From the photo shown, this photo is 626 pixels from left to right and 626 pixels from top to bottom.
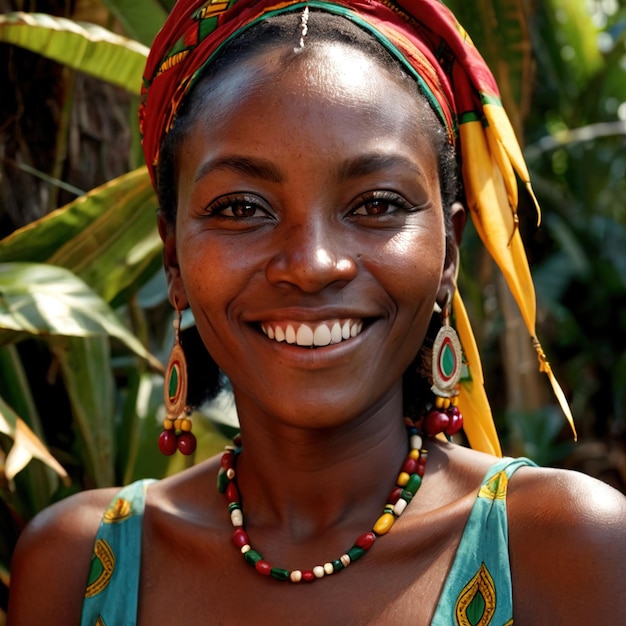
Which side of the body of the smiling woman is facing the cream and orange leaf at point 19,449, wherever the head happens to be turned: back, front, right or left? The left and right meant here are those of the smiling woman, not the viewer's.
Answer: right

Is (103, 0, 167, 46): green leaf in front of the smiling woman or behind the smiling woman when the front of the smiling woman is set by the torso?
behind

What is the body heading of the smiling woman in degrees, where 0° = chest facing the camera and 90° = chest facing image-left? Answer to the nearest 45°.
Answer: approximately 0°

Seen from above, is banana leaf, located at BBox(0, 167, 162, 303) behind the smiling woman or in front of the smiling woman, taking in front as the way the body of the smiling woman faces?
behind

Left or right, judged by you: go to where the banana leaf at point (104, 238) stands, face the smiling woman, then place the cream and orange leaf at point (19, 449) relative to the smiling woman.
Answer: right

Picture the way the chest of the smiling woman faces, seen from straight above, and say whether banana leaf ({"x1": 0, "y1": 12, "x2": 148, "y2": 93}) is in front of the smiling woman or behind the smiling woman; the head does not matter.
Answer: behind

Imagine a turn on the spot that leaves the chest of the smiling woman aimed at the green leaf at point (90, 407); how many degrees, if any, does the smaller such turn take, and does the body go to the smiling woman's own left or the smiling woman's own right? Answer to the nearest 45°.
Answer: approximately 135° to the smiling woman's own right

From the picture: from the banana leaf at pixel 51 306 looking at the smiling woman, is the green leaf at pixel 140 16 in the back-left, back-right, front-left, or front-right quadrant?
back-left

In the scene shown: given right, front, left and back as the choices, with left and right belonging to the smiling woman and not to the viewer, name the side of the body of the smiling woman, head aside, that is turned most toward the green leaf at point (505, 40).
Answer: back
